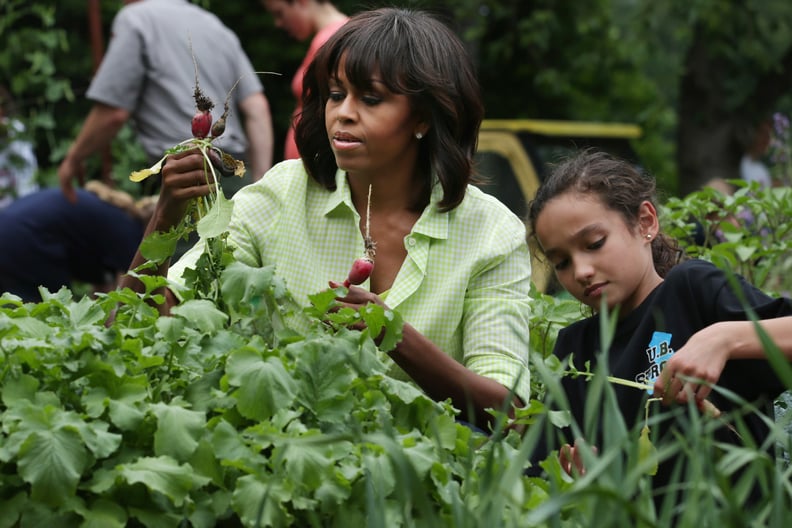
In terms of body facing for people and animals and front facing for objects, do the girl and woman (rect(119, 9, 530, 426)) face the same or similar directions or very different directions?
same or similar directions

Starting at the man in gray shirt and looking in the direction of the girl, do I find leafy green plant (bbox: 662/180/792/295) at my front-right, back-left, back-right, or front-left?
front-left

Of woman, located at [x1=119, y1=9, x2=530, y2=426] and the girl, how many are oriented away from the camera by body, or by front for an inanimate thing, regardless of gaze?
0

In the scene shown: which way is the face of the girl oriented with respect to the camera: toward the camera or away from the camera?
toward the camera

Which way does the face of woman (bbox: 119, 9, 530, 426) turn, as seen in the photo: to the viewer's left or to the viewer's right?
to the viewer's left

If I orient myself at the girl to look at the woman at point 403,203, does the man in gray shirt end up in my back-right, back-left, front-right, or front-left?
front-right

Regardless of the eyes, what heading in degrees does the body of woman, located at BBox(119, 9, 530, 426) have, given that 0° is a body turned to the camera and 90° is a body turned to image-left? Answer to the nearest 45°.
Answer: approximately 45°

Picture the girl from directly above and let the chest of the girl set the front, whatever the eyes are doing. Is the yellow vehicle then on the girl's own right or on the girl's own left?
on the girl's own right

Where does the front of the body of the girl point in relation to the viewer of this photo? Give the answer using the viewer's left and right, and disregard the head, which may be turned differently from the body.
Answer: facing the viewer and to the left of the viewer

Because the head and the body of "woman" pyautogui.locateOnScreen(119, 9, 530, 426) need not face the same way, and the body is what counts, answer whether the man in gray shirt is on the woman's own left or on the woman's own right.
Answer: on the woman's own right

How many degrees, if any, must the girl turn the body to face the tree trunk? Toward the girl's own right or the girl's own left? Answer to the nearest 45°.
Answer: approximately 135° to the girl's own right
